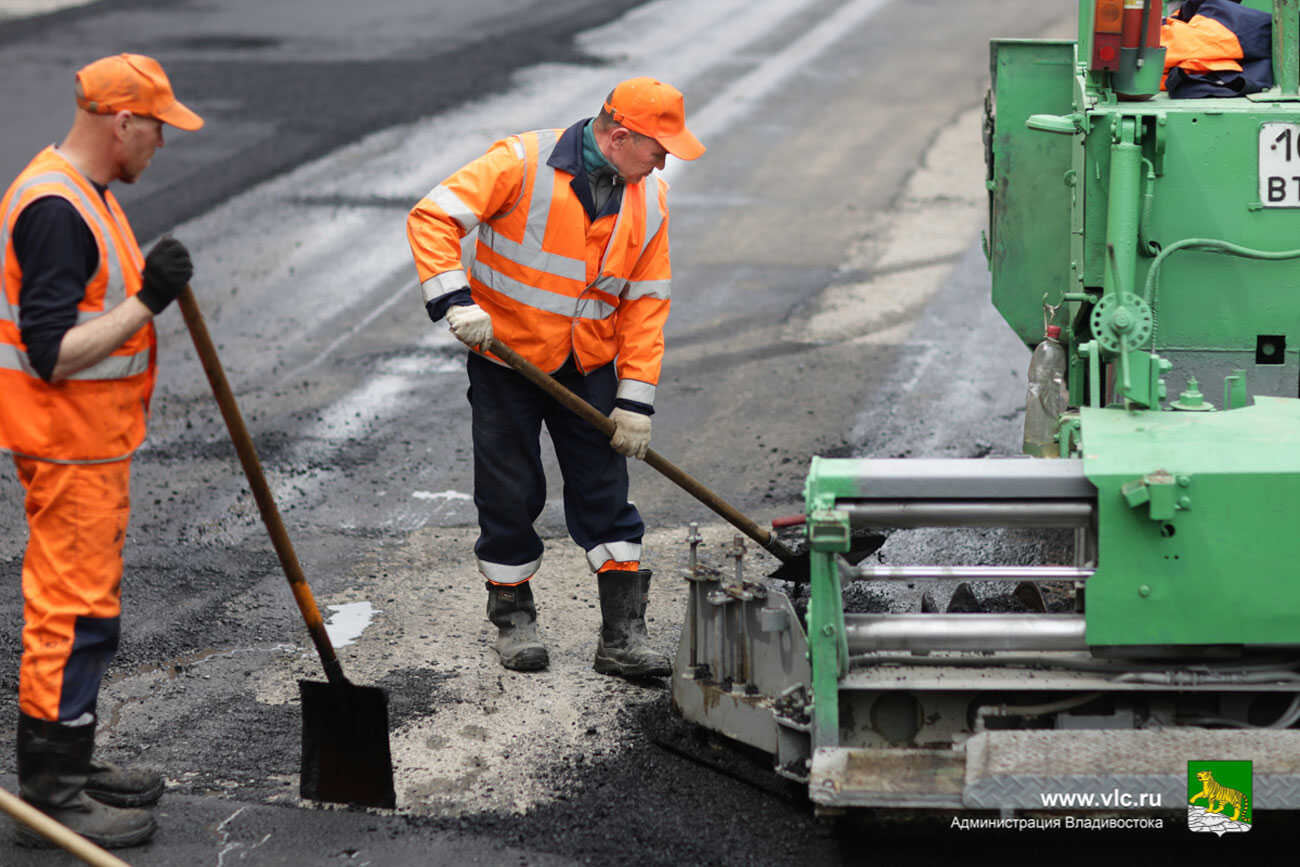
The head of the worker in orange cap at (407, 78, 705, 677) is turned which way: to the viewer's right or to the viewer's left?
to the viewer's right

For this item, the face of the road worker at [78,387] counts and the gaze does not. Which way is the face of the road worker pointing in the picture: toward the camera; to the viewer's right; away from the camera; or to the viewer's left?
to the viewer's right

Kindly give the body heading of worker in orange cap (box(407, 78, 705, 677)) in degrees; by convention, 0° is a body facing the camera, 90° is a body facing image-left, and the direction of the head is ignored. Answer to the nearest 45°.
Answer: approximately 315°

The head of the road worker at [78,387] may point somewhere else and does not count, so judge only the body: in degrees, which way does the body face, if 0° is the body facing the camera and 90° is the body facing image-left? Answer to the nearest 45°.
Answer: approximately 270°

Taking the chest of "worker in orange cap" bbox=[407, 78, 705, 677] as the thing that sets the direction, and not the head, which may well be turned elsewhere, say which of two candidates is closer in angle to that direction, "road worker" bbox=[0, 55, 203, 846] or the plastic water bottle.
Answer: the plastic water bottle

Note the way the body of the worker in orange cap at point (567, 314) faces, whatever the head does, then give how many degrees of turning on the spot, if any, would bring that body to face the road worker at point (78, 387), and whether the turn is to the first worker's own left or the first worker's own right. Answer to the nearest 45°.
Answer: approximately 90° to the first worker's own right

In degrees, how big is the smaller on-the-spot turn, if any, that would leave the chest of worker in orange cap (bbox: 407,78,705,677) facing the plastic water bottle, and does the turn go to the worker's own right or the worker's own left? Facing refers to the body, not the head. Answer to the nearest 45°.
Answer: approximately 45° to the worker's own left
